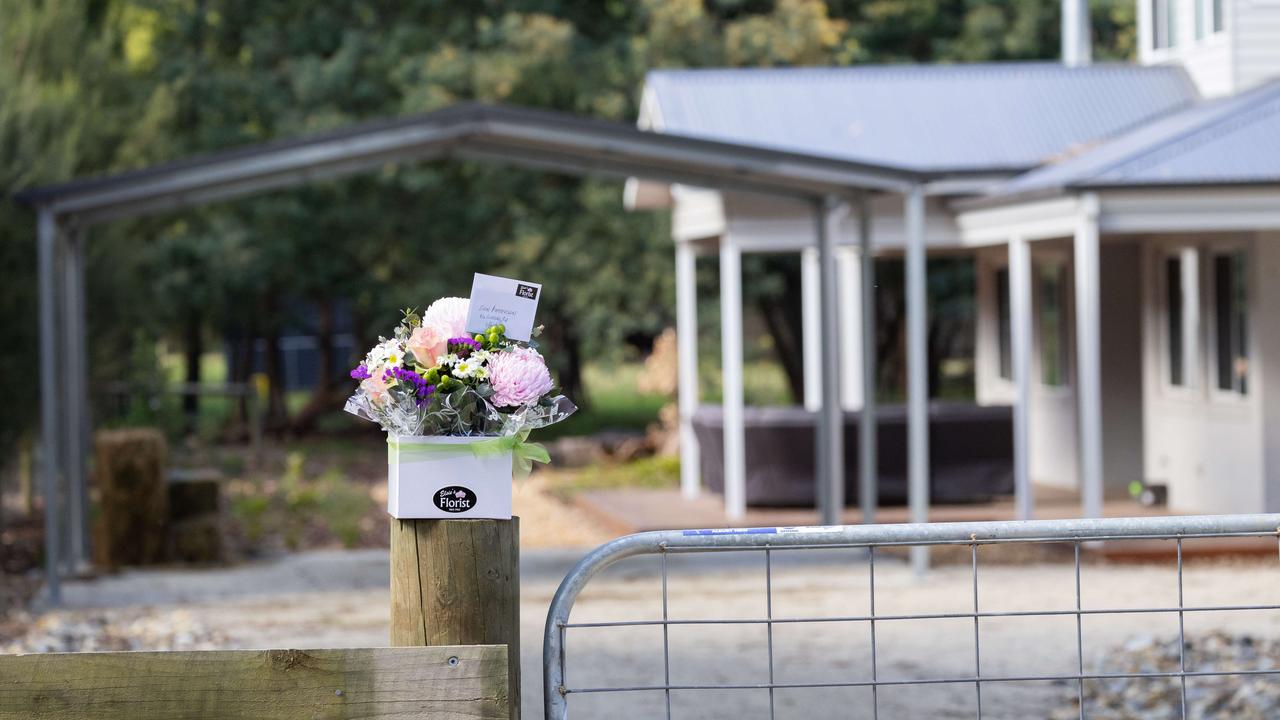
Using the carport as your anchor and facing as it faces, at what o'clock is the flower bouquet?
The flower bouquet is roughly at 12 o'clock from the carport.

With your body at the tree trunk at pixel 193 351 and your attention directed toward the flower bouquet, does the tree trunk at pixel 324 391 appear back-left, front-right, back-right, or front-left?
front-left

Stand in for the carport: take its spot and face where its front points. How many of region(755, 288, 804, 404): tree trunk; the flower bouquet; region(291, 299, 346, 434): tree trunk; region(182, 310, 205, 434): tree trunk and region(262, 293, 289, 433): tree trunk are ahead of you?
1

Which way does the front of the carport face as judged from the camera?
facing the viewer

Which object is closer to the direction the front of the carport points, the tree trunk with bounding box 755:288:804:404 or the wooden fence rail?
the wooden fence rail

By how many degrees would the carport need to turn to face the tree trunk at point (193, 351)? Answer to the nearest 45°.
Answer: approximately 180°

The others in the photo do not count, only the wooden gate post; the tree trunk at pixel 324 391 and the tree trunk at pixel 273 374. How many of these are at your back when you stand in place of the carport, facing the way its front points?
2

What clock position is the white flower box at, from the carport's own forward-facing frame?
The white flower box is roughly at 12 o'clock from the carport.

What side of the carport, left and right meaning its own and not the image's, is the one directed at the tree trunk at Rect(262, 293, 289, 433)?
back

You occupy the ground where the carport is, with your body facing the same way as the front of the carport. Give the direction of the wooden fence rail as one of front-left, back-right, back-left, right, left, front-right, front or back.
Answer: front

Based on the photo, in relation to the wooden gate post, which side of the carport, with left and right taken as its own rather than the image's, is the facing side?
front

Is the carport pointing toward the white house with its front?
no

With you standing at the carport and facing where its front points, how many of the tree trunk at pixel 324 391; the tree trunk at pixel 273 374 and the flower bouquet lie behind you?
2

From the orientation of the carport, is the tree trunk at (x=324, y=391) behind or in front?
behind

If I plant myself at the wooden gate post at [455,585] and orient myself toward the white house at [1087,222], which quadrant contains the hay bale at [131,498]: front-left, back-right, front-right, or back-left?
front-left

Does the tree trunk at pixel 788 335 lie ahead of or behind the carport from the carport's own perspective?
behind

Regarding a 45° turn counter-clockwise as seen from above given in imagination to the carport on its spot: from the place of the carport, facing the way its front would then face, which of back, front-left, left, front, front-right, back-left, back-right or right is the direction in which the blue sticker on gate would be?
front-right
